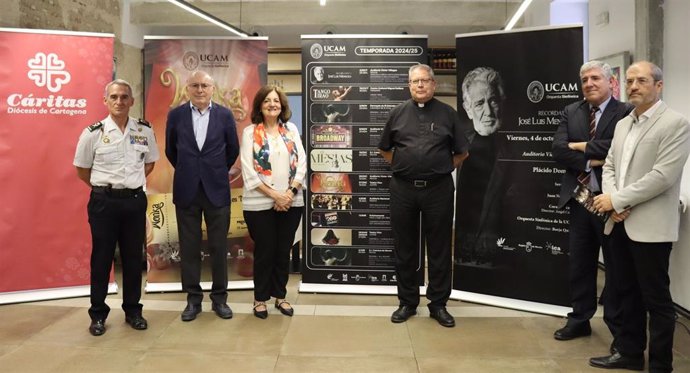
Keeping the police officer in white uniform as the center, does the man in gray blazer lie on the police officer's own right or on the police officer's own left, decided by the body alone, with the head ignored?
on the police officer's own left

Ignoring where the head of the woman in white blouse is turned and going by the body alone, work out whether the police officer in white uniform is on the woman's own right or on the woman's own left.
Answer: on the woman's own right

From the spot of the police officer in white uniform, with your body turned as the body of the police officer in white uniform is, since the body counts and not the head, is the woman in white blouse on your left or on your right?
on your left

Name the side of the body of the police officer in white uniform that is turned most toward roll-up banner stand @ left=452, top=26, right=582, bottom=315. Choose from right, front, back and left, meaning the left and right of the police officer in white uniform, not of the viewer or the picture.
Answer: left

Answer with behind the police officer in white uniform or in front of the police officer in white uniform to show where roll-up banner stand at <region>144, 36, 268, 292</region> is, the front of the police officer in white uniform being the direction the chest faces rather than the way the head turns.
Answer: behind

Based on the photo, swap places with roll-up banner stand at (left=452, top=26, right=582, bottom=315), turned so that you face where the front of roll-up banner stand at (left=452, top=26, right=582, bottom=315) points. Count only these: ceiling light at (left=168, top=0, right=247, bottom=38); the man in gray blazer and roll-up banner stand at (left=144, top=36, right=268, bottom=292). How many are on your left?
1

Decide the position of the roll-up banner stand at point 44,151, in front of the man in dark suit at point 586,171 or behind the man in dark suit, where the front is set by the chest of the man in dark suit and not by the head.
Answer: in front

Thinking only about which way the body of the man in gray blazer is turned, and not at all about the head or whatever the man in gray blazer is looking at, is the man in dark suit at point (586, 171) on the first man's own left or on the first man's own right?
on the first man's own right

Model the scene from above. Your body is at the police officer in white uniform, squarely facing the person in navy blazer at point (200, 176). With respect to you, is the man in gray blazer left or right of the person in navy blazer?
right

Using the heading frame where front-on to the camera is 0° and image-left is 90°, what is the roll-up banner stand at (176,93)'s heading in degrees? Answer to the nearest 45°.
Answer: approximately 0°
